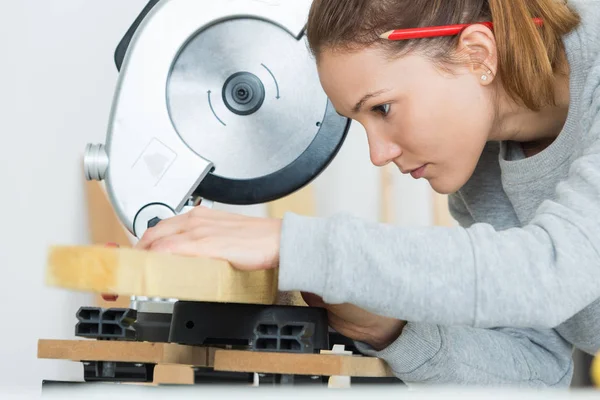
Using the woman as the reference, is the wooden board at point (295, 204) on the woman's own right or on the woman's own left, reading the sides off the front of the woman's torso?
on the woman's own right

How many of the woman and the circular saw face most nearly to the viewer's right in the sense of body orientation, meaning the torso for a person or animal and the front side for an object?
1

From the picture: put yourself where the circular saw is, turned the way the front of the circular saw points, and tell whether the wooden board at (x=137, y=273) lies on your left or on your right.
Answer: on your right

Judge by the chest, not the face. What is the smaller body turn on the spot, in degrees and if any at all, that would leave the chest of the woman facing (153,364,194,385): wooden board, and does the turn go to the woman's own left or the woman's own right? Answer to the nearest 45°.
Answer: approximately 45° to the woman's own right

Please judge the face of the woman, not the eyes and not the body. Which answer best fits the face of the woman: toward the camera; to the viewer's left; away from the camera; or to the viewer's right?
to the viewer's left

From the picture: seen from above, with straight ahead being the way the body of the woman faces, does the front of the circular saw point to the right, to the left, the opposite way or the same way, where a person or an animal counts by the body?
the opposite way

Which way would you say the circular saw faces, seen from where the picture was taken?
facing to the right of the viewer

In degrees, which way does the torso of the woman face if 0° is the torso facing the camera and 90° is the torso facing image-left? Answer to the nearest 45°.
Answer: approximately 90°
